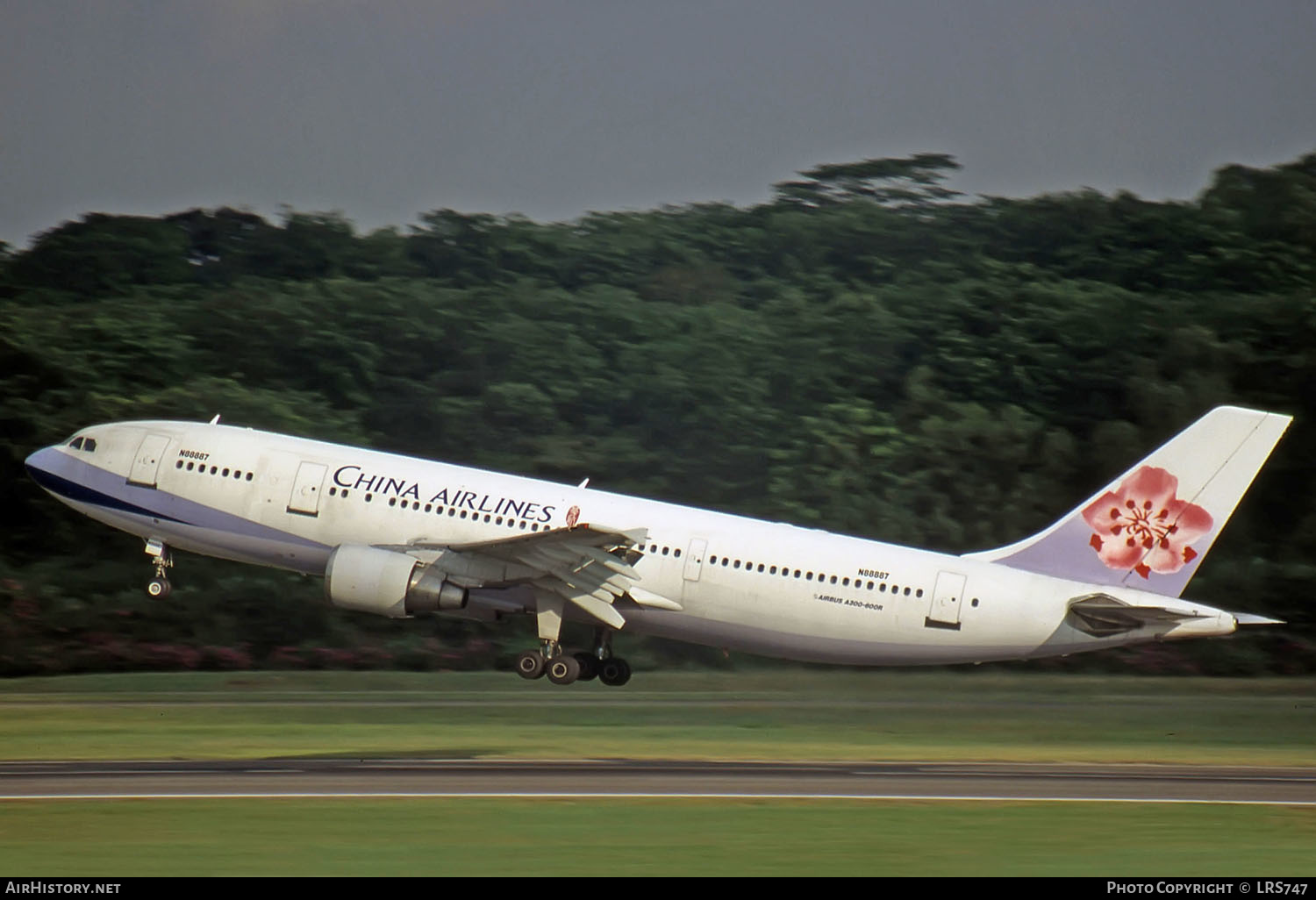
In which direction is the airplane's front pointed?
to the viewer's left
